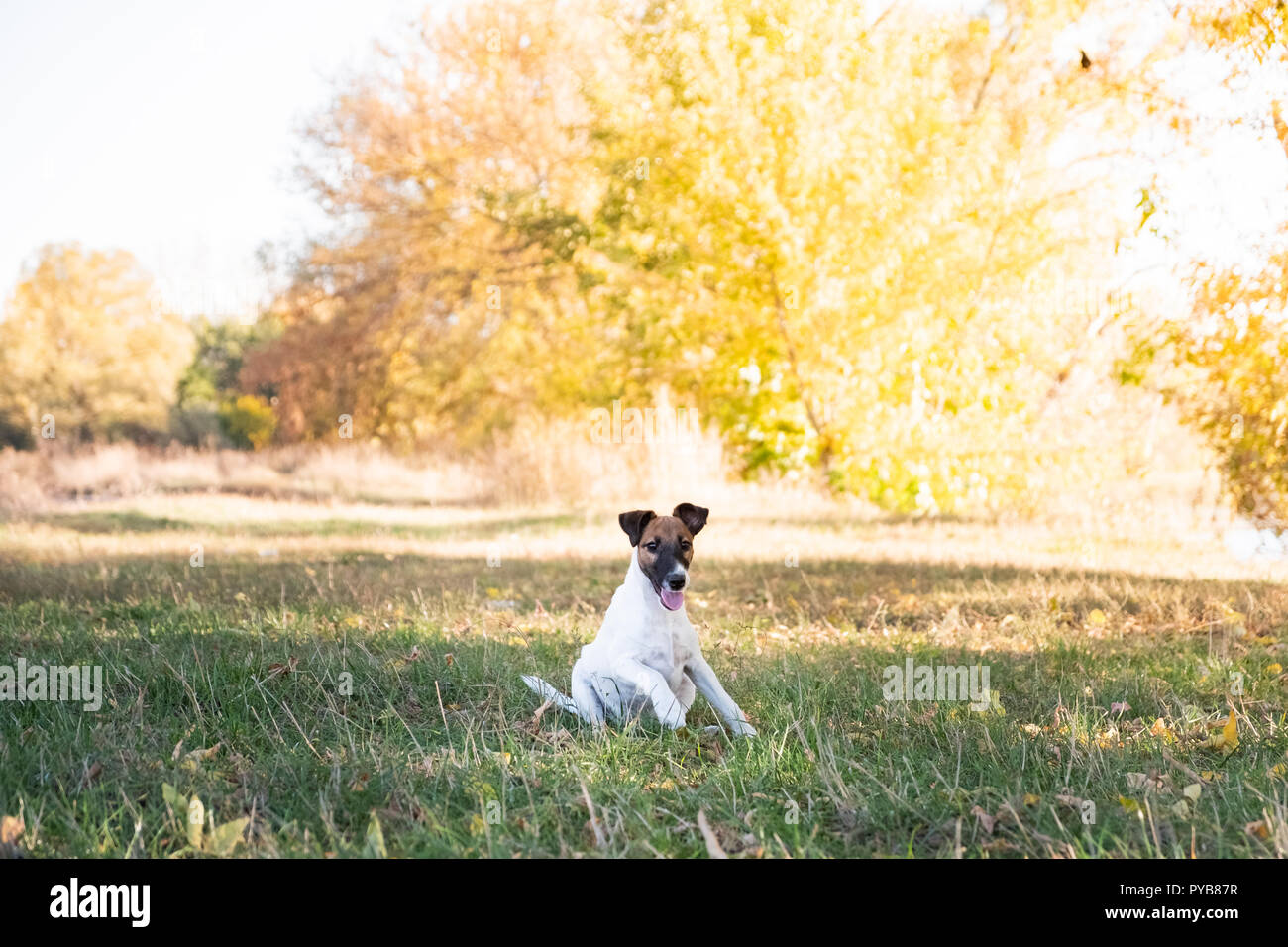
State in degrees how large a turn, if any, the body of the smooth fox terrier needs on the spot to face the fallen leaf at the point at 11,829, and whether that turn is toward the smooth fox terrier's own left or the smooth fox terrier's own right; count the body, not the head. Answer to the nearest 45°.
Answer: approximately 90° to the smooth fox terrier's own right

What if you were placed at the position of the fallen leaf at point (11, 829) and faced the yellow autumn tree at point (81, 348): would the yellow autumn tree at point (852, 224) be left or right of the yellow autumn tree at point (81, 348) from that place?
right

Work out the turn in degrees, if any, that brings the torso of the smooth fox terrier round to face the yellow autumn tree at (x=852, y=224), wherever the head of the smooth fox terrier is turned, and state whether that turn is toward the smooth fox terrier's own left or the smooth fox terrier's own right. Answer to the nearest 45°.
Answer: approximately 135° to the smooth fox terrier's own left

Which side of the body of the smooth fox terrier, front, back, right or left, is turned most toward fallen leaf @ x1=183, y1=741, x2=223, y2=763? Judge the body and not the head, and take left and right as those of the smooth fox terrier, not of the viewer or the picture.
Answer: right

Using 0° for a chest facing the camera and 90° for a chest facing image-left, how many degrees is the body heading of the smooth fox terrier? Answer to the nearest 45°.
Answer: approximately 315°

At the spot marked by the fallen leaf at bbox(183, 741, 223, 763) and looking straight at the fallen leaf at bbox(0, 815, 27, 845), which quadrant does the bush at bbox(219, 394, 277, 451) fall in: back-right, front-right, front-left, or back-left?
back-right

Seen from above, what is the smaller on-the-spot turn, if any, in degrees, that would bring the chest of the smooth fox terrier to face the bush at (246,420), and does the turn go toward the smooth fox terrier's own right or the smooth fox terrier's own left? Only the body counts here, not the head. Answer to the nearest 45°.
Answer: approximately 135° to the smooth fox terrier's own left
